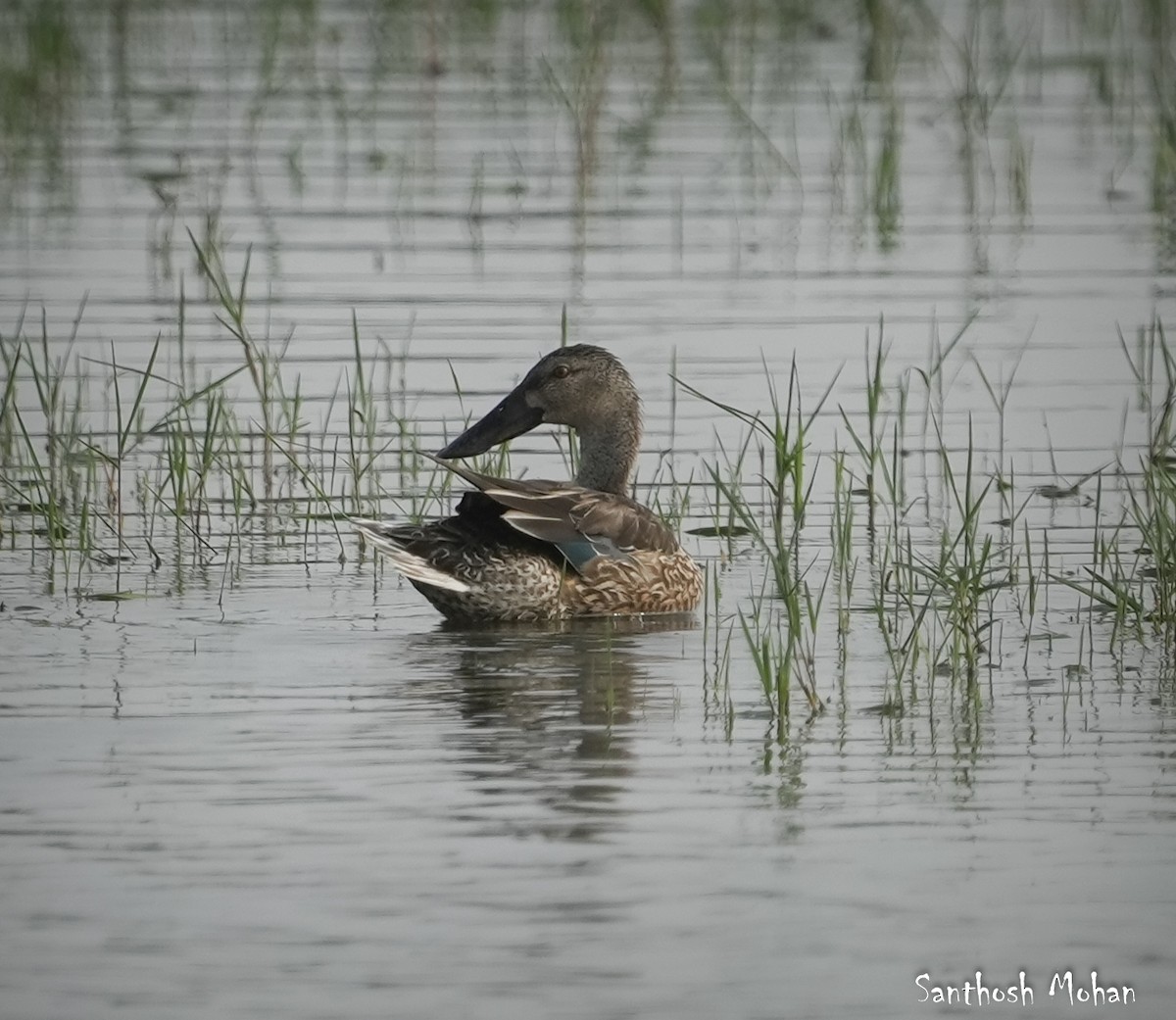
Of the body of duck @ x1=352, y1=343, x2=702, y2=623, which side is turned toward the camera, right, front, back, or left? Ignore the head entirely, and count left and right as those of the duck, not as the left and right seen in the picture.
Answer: right
